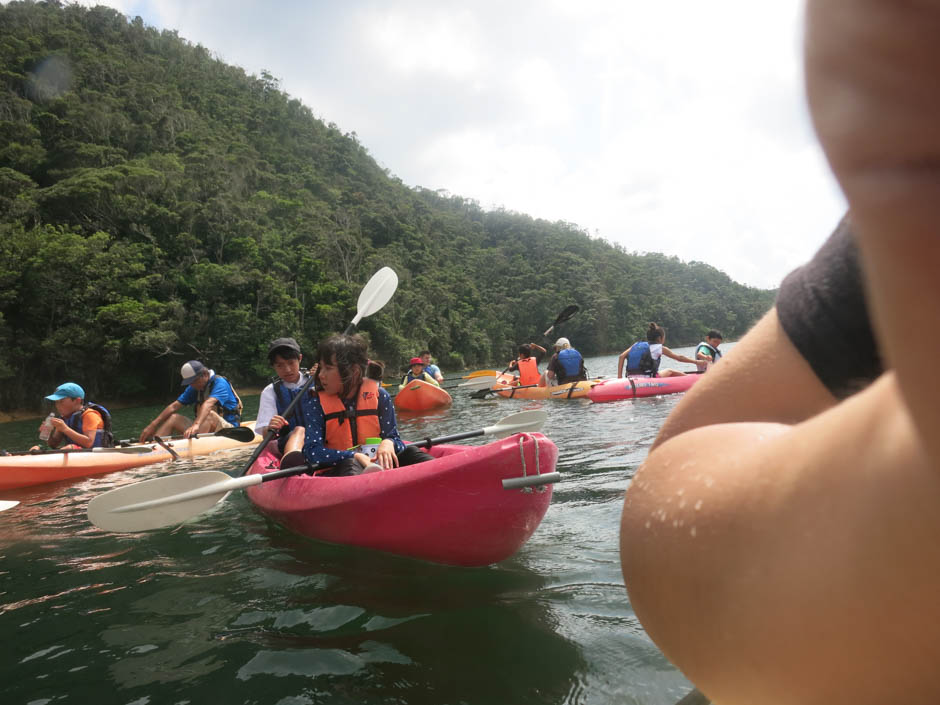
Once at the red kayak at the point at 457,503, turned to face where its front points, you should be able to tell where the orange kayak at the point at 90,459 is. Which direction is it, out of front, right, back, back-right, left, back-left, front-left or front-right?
back

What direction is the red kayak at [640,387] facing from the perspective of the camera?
to the viewer's right

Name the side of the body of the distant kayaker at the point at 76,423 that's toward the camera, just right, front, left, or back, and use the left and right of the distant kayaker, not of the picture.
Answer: left

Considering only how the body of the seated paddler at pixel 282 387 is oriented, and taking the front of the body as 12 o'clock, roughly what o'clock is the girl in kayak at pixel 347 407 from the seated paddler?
The girl in kayak is roughly at 1 o'clock from the seated paddler.

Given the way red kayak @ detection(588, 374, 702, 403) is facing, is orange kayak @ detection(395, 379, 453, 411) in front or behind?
behind

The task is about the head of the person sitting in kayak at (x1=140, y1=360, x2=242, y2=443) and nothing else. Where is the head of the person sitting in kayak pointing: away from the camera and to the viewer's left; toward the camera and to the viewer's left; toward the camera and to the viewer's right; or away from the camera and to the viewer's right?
toward the camera and to the viewer's left

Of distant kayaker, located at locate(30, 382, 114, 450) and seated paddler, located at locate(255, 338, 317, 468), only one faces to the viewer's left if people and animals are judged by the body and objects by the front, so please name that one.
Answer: the distant kayaker

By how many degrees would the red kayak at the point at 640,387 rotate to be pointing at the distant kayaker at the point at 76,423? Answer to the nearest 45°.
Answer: approximately 135° to its right

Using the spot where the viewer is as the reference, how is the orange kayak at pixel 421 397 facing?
facing the viewer and to the right of the viewer

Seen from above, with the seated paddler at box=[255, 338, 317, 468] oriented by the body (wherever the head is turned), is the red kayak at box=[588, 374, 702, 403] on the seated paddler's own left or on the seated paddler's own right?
on the seated paddler's own left
